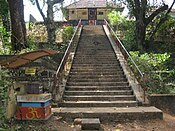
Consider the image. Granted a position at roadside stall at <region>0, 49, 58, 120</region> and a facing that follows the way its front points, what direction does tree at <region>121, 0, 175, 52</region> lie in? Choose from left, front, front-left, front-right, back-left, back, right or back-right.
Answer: back-left

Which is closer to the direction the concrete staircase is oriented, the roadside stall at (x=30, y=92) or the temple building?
the roadside stall

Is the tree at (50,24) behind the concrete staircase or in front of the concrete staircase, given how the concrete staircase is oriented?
behind

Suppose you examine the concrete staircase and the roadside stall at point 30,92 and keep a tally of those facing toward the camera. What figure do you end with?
2

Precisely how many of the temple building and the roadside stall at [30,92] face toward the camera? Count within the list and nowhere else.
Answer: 2

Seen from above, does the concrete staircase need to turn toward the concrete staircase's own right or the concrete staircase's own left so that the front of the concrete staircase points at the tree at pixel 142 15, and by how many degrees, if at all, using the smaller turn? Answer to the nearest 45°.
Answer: approximately 180°

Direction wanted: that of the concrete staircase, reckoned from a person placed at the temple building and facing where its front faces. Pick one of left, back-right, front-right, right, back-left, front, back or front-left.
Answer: front

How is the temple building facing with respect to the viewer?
toward the camera

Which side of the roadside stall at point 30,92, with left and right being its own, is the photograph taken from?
front

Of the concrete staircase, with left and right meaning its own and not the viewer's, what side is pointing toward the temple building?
back

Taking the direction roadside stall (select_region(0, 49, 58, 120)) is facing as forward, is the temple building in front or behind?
behind
